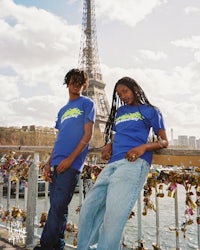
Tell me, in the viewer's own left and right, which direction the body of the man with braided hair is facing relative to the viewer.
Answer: facing the viewer and to the left of the viewer
